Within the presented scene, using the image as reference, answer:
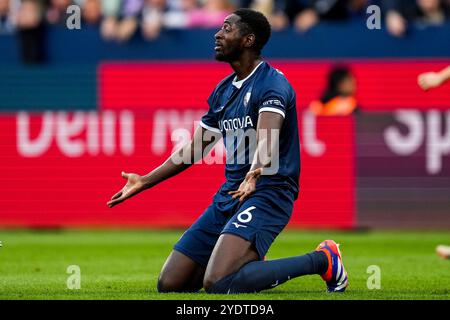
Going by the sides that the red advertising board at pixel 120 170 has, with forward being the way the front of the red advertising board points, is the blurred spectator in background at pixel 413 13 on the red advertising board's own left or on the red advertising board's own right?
on the red advertising board's own left

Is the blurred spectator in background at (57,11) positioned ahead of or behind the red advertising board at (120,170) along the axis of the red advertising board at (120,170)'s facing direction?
behind

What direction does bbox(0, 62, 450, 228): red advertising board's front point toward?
toward the camera

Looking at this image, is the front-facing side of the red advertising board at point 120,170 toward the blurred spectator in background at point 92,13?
no

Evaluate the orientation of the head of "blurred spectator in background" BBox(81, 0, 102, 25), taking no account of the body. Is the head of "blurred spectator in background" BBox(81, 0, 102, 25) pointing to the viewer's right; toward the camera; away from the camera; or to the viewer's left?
toward the camera

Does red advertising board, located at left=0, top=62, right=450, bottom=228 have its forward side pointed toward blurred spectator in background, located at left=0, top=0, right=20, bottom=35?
no
